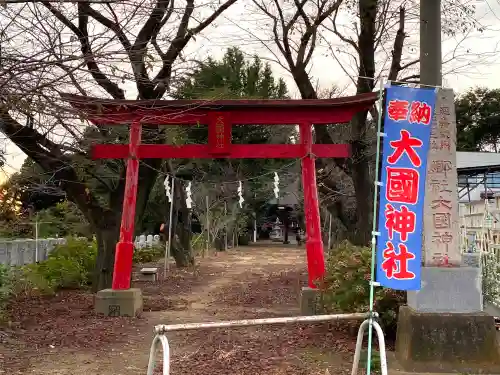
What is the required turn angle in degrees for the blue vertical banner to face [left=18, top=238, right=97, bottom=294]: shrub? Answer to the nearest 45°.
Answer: approximately 135° to its right

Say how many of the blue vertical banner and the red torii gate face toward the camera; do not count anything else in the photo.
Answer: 2

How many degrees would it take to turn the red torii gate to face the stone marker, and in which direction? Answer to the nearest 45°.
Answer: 0° — it already faces it

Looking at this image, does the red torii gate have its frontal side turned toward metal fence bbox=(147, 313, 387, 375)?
yes

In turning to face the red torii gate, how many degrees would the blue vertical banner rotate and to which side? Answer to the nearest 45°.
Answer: approximately 135° to its right

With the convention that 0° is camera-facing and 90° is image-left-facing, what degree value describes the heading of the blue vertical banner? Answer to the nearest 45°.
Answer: approximately 0°

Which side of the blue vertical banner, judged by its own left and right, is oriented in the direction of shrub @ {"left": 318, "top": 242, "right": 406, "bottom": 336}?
back

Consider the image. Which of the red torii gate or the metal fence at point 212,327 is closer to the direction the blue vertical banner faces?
the metal fence

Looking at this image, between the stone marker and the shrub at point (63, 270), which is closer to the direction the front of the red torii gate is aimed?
the stone marker
